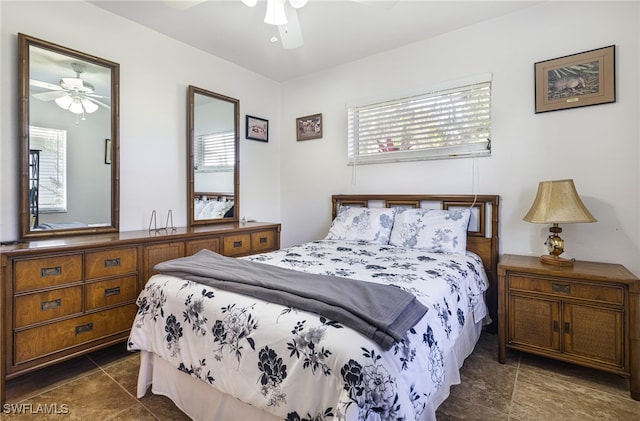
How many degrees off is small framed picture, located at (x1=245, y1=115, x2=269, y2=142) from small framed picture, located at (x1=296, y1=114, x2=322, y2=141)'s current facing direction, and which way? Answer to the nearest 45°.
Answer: approximately 45° to its right

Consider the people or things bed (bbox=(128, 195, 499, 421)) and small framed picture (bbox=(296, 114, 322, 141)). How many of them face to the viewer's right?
0

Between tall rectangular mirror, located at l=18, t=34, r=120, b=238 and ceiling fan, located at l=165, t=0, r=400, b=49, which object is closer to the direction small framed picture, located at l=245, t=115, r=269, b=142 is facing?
the ceiling fan

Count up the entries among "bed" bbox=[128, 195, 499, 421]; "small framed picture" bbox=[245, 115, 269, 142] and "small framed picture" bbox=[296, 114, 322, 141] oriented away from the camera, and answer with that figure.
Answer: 0

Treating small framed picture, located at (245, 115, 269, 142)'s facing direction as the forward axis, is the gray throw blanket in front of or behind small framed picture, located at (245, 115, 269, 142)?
in front

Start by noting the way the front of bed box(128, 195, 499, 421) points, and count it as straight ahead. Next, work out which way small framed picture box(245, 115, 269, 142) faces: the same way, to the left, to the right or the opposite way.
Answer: to the left

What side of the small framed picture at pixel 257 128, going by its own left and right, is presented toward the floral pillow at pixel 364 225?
front

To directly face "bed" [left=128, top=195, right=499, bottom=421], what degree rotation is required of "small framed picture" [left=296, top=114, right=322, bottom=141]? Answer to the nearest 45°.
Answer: approximately 45° to its left

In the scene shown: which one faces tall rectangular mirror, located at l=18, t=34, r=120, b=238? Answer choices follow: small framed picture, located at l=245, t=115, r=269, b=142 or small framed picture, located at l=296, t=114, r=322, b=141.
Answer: small framed picture, located at l=296, t=114, r=322, b=141

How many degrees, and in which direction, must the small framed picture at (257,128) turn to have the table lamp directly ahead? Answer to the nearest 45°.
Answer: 0° — it already faces it

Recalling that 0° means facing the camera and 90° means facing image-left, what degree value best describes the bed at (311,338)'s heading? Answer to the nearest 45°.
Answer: approximately 45°

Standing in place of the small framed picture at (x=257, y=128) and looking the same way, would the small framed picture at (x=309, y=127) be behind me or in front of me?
in front

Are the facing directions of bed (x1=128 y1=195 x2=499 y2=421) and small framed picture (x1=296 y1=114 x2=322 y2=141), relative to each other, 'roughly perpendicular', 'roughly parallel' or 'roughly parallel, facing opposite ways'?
roughly parallel

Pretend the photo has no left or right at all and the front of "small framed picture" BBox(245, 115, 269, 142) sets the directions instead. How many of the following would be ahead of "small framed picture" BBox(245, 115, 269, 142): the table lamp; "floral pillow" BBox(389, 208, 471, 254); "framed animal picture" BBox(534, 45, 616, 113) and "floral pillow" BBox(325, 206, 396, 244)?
4

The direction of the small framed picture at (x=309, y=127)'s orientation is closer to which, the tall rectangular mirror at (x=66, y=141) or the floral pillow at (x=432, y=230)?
the tall rectangular mirror

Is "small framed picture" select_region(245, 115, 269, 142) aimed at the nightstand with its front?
yes

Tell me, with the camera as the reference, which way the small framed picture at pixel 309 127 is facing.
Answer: facing the viewer and to the left of the viewer

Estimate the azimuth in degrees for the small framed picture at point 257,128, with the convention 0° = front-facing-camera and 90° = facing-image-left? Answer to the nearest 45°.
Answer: approximately 315°

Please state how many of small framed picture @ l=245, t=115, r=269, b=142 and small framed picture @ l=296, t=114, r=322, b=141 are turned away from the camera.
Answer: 0
